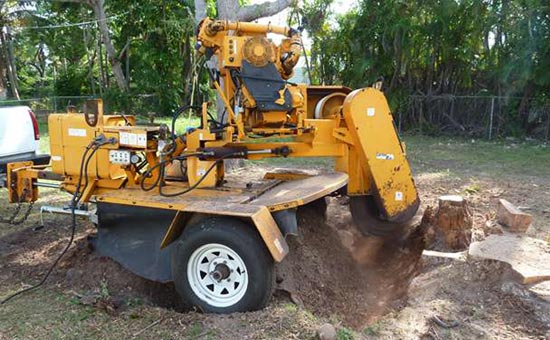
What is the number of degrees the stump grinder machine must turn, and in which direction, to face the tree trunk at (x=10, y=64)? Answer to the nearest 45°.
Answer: approximately 45° to its right

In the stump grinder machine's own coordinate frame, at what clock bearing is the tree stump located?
The tree stump is roughly at 6 o'clock from the stump grinder machine.

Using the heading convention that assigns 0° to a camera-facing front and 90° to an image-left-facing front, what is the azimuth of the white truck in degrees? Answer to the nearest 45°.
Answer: approximately 90°

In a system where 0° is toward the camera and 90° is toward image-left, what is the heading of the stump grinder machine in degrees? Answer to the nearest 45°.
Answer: approximately 90°

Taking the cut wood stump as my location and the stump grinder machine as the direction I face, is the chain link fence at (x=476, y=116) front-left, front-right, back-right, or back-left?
back-right

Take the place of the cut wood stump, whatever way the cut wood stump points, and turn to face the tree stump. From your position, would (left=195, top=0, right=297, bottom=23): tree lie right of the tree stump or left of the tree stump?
right

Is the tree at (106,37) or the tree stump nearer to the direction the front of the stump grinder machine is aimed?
the tree

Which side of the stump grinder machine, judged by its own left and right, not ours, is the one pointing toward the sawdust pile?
back

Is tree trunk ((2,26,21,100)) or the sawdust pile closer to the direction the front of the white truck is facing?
the tree trunk
